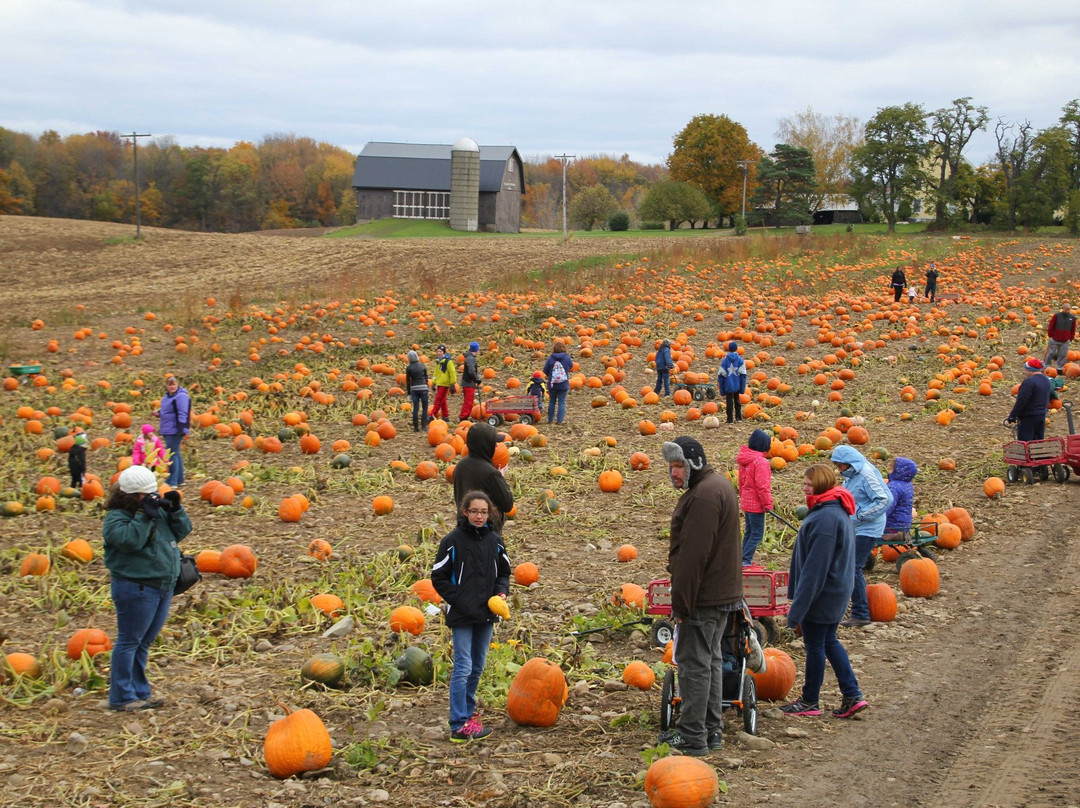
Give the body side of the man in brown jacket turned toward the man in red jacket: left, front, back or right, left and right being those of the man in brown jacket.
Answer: right

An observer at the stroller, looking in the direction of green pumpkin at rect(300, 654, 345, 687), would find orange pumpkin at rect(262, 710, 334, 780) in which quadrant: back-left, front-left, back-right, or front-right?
front-left

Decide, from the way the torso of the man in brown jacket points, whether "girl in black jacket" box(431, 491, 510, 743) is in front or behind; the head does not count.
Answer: in front

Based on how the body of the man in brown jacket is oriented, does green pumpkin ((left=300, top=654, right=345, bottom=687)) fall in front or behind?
in front

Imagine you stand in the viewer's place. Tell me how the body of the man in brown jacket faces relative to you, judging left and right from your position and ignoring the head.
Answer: facing to the left of the viewer

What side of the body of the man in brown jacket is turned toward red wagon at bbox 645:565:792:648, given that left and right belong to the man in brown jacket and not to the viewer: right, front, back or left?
right

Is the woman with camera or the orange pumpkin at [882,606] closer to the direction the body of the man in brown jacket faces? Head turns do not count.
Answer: the woman with camera

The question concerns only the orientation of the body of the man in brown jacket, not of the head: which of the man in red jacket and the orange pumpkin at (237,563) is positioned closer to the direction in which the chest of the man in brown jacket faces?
the orange pumpkin

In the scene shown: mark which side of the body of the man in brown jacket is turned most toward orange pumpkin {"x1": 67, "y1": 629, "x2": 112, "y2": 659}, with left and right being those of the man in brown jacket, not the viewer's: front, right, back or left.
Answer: front

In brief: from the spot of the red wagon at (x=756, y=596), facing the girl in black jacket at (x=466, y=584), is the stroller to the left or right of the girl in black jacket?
left

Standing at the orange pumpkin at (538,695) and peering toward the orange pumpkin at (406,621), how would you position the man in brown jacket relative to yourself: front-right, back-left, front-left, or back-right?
back-right

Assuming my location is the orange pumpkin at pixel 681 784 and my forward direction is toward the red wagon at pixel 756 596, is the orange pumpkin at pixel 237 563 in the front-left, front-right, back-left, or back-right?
front-left

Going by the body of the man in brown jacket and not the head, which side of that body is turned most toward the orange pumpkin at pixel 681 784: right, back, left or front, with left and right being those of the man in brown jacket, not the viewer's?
left

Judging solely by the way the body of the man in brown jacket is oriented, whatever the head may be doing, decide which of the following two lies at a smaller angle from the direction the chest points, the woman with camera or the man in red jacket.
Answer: the woman with camera

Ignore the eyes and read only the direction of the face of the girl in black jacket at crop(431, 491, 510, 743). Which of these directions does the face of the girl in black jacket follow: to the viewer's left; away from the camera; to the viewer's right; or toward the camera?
toward the camera
